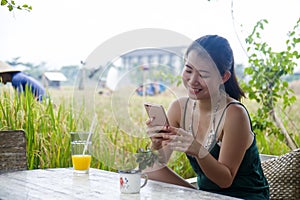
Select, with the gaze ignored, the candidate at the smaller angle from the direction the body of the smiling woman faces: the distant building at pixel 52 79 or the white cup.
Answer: the white cup

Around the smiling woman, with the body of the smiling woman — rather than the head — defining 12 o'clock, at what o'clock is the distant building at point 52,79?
The distant building is roughly at 3 o'clock from the smiling woman.

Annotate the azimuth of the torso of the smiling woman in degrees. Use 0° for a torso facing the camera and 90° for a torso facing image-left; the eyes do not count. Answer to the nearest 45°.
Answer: approximately 45°
